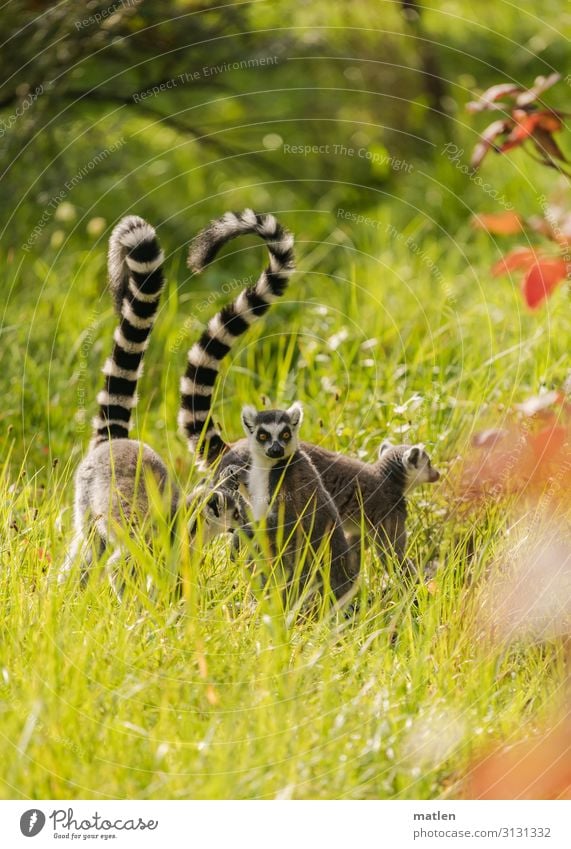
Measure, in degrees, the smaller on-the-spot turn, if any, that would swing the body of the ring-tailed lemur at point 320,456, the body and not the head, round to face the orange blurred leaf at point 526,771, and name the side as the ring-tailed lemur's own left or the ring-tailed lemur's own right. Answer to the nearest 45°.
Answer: approximately 45° to the ring-tailed lemur's own right

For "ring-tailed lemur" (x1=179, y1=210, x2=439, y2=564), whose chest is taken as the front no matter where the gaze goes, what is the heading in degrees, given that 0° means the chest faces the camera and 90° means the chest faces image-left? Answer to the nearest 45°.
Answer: approximately 270°

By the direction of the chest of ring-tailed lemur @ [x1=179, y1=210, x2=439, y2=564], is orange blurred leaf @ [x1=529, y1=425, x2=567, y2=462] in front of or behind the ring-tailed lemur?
in front

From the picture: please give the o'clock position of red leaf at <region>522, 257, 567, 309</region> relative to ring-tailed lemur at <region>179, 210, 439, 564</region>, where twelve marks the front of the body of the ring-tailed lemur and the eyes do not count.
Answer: The red leaf is roughly at 1 o'clock from the ring-tailed lemur.
